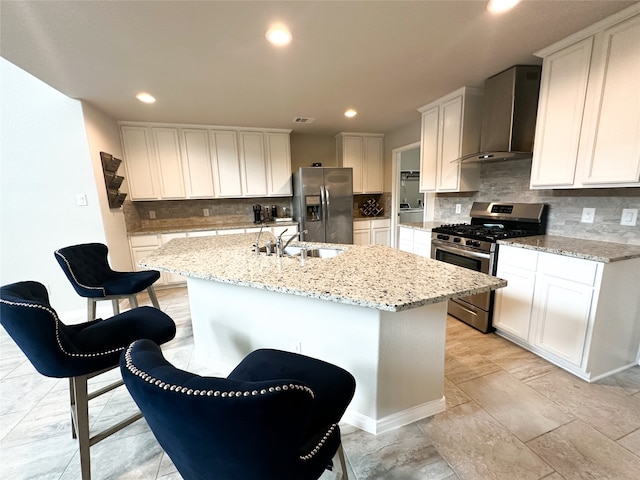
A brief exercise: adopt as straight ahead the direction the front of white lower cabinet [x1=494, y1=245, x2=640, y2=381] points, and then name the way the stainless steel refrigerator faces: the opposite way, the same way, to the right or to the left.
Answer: to the left

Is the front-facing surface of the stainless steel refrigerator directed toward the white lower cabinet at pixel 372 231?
no

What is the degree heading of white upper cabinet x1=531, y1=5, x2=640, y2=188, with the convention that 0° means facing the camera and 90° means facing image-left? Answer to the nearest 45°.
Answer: approximately 45°

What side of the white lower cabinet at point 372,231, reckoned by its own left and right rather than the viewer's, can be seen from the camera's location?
front

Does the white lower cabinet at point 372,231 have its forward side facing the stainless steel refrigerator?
no

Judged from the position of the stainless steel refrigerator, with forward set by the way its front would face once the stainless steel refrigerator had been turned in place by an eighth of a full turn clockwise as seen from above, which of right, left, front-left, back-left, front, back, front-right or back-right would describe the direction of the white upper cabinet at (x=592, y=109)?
left

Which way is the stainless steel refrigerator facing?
toward the camera

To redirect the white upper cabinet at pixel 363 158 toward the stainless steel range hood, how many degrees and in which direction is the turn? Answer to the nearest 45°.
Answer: approximately 45° to its left

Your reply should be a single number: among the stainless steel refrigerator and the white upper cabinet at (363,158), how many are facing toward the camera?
2

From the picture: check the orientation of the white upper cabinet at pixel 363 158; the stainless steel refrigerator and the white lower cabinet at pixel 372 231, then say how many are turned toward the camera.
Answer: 3

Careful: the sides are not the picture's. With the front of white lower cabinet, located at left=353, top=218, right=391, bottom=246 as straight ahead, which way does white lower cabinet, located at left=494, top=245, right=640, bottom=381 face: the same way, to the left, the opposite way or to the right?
to the right

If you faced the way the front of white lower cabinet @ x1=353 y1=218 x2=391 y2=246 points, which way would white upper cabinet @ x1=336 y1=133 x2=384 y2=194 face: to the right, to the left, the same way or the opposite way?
the same way

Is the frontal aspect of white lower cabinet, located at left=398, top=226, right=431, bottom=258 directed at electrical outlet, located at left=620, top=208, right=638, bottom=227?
no

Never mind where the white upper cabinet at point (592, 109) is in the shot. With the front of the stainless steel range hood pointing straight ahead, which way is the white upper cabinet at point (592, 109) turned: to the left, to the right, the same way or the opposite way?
the same way

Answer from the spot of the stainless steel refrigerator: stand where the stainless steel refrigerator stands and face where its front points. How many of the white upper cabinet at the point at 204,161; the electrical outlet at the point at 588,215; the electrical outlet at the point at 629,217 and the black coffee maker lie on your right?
2

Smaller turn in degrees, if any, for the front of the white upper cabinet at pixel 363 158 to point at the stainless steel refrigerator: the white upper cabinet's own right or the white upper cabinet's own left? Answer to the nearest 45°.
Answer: approximately 45° to the white upper cabinet's own right

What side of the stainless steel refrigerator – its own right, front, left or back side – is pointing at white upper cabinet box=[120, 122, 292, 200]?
right

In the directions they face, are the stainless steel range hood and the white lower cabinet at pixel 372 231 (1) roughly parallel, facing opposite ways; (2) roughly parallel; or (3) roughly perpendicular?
roughly perpendicular

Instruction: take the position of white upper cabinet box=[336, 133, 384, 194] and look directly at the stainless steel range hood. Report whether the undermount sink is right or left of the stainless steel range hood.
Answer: right
